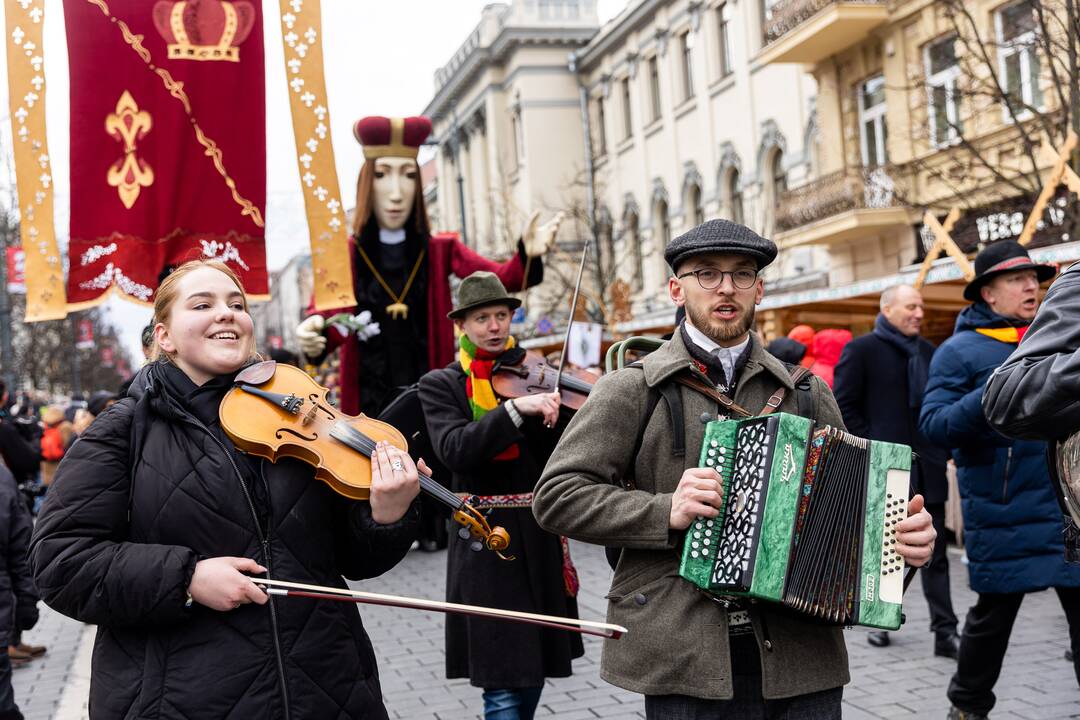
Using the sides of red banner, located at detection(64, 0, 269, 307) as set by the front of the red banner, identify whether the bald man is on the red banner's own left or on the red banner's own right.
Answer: on the red banner's own left

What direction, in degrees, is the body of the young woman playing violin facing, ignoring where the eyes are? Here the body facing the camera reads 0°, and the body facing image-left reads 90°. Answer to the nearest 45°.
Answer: approximately 315°

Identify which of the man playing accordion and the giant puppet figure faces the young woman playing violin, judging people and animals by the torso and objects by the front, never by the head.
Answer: the giant puppet figure

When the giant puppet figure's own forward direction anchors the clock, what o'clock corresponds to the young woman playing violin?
The young woman playing violin is roughly at 12 o'clock from the giant puppet figure.

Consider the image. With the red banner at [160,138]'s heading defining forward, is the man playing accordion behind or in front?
in front

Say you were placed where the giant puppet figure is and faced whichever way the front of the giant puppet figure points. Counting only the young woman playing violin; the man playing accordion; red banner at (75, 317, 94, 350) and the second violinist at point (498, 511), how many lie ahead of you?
3

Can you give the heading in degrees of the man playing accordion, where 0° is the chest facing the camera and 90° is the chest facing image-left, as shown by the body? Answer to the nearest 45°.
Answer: approximately 315°

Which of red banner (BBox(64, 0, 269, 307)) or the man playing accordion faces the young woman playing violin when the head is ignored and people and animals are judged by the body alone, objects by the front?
the red banner

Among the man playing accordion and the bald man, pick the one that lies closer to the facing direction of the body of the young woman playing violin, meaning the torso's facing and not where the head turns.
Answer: the man playing accordion

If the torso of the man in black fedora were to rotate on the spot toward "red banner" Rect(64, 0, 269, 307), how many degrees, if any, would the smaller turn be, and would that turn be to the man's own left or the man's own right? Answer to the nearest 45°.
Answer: approximately 135° to the man's own right

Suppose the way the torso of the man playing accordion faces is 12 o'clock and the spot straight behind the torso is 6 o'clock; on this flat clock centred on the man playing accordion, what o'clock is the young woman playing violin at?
The young woman playing violin is roughly at 4 o'clock from the man playing accordion.

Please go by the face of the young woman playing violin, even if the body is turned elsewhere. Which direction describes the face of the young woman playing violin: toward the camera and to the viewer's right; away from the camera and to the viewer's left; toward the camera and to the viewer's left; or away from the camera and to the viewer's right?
toward the camera and to the viewer's right
